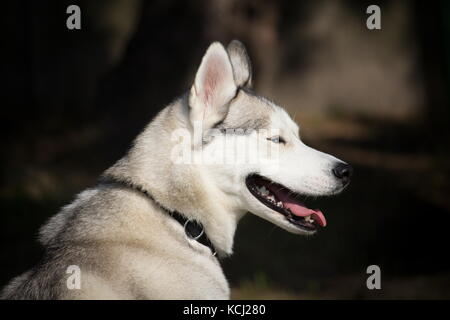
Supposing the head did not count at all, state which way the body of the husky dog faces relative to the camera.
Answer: to the viewer's right
